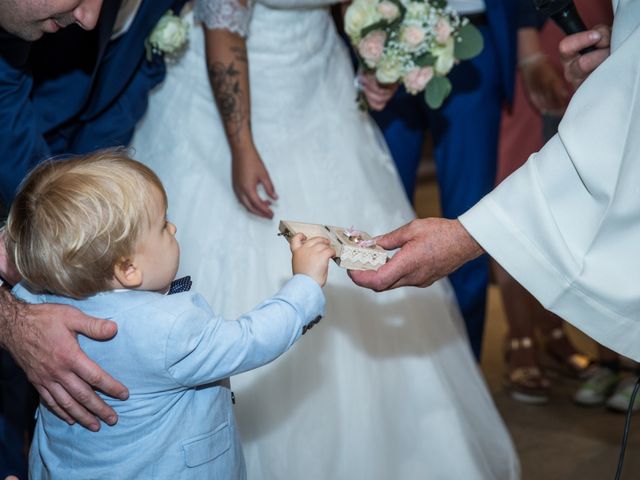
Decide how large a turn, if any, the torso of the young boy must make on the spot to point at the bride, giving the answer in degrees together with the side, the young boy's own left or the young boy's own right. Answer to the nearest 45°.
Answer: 0° — they already face them

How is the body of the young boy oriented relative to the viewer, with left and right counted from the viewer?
facing away from the viewer and to the right of the viewer
